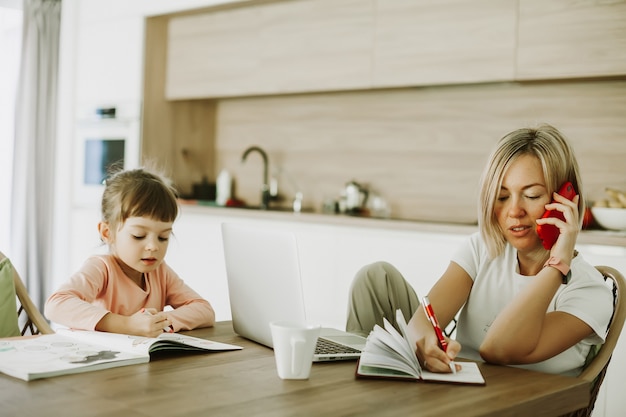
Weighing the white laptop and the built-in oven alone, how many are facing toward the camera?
1

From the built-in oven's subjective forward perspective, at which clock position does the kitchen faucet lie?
The kitchen faucet is roughly at 10 o'clock from the built-in oven.

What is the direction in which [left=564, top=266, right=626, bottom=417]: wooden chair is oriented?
to the viewer's left

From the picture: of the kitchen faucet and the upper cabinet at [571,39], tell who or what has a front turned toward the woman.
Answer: the upper cabinet

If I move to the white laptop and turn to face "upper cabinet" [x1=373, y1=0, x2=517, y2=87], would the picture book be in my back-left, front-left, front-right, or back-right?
back-left

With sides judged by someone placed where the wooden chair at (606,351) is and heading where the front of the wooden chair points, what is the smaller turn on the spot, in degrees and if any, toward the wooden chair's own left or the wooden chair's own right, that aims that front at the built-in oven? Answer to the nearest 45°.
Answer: approximately 45° to the wooden chair's own right

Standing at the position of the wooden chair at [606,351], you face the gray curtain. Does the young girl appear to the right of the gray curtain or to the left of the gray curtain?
left

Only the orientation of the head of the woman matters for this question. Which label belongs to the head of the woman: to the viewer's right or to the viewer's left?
to the viewer's left

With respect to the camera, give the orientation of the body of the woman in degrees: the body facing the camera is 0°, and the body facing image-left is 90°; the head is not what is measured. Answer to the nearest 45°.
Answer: approximately 45°
